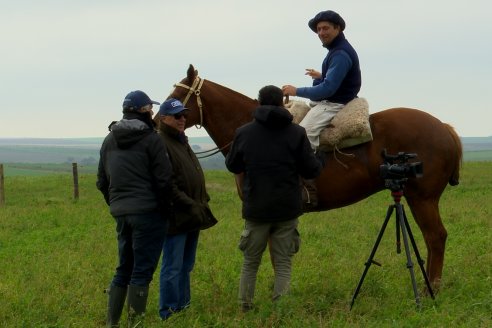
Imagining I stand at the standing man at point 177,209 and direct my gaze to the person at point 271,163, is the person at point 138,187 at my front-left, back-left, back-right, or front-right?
back-right

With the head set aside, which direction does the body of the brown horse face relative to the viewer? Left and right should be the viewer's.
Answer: facing to the left of the viewer

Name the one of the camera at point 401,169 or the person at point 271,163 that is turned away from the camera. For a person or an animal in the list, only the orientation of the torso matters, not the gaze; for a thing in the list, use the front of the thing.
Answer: the person

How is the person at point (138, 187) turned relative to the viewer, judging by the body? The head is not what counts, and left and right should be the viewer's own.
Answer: facing away from the viewer and to the right of the viewer

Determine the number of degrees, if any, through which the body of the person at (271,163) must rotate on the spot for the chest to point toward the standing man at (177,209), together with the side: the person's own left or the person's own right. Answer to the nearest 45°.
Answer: approximately 90° to the person's own left

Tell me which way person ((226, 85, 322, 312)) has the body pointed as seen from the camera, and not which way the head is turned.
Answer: away from the camera

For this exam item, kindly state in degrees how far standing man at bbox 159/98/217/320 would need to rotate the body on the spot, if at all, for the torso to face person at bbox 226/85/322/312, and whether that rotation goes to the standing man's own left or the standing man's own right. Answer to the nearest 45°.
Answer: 0° — they already face them
